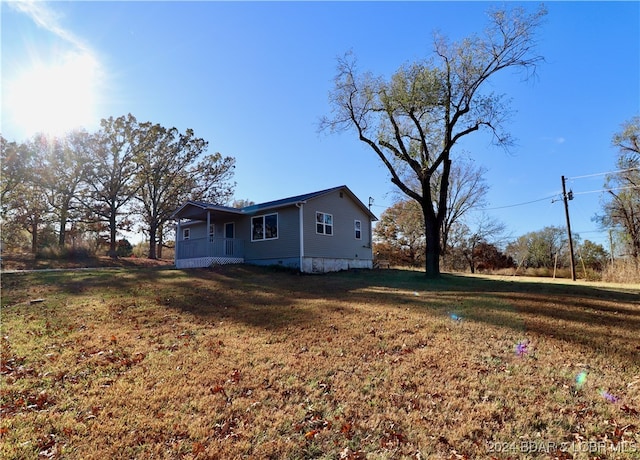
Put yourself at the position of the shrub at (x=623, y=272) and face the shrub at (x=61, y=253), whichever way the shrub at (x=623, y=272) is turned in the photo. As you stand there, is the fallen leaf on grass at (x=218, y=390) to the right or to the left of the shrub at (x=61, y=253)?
left

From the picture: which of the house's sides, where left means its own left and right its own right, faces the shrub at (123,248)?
right

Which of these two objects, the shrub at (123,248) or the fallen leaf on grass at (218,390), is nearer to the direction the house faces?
the fallen leaf on grass

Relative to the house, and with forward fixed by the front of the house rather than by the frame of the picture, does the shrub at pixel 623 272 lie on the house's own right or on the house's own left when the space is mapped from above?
on the house's own left

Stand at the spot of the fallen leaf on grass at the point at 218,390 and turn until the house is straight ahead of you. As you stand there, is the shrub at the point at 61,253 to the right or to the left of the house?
left

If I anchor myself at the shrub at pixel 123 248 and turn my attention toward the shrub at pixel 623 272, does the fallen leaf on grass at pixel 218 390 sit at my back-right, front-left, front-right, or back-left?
front-right

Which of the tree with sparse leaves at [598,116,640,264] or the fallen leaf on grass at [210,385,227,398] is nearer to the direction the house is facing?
the fallen leaf on grass

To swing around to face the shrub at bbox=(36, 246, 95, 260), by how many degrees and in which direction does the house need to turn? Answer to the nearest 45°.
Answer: approximately 90° to its right

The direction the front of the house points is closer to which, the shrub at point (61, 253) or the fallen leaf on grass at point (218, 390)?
the fallen leaf on grass

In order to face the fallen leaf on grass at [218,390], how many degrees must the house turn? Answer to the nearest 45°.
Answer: approximately 45° to its left

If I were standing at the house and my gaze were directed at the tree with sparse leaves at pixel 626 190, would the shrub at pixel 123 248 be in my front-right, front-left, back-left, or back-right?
back-left

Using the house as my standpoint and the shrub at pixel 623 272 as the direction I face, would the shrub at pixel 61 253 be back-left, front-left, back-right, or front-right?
back-left
